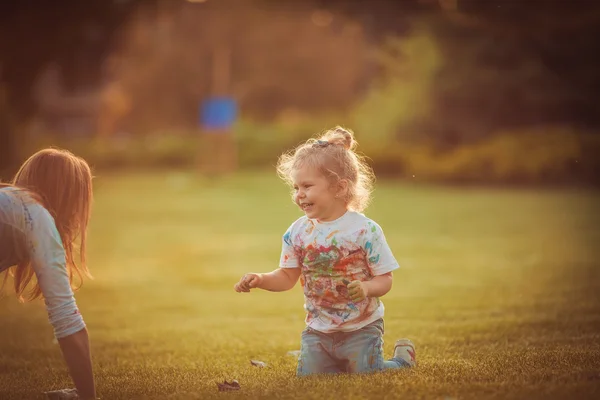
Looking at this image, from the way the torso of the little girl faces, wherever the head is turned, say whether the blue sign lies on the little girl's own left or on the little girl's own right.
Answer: on the little girl's own right

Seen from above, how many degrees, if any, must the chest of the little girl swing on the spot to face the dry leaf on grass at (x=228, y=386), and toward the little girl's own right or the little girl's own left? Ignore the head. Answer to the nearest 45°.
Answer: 0° — they already face it

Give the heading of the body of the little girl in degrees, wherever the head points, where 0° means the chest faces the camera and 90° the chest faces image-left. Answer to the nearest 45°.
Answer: approximately 45°

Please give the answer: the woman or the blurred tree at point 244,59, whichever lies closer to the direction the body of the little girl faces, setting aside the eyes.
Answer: the woman

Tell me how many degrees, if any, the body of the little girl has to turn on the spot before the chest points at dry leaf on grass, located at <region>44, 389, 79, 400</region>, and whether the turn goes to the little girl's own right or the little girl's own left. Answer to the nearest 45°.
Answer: approximately 45° to the little girl's own right

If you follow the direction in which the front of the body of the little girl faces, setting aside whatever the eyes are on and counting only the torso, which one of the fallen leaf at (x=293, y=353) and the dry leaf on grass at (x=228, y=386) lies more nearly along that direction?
the dry leaf on grass

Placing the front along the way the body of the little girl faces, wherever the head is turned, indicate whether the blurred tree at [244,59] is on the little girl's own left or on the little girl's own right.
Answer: on the little girl's own right

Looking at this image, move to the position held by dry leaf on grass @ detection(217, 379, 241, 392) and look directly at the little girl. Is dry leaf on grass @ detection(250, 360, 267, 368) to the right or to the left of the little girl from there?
left

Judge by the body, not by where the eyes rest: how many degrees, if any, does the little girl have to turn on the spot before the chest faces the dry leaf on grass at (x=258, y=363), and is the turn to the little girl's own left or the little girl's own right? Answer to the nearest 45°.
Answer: approximately 90° to the little girl's own right
